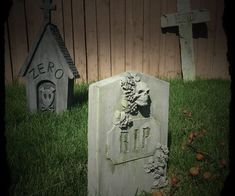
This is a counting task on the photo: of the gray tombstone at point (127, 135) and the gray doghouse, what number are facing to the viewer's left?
0

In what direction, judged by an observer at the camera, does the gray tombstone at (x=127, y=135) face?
facing the viewer and to the right of the viewer

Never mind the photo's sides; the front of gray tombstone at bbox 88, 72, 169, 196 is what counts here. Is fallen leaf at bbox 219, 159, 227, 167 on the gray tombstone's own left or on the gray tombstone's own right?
on the gray tombstone's own left

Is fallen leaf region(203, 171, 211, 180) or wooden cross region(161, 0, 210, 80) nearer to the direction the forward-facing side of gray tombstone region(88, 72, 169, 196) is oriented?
the fallen leaf

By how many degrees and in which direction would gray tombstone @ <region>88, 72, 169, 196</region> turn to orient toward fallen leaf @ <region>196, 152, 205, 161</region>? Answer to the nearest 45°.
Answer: approximately 90° to its left

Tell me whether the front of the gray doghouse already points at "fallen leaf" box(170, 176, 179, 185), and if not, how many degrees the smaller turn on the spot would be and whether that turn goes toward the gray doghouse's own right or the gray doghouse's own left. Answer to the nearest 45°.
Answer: approximately 45° to the gray doghouse's own left

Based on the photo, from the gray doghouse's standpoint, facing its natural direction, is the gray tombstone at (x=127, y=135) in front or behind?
in front

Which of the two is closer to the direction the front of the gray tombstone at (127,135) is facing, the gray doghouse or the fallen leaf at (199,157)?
the fallen leaf

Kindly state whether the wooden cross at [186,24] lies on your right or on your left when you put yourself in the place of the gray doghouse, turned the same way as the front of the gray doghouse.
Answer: on your left

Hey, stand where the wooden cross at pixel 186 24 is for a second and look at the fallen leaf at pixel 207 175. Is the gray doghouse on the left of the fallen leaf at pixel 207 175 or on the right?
right

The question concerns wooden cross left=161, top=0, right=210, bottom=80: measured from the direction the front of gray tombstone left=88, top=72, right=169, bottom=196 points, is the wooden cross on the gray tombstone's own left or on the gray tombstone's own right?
on the gray tombstone's own left

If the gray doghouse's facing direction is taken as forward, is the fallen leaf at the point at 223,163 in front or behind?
in front

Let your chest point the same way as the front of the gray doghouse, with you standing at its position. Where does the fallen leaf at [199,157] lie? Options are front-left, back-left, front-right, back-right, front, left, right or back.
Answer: front-left
